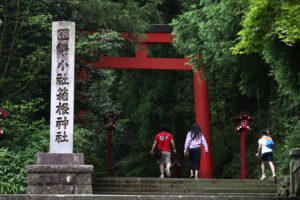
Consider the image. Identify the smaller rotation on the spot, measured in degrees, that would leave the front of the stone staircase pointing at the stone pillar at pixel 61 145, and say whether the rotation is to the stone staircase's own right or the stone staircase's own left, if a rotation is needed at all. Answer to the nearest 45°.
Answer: approximately 45° to the stone staircase's own right

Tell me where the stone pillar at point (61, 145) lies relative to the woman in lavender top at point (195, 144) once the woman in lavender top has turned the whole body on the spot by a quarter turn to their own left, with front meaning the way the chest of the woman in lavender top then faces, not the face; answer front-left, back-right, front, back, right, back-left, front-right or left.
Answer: front-left

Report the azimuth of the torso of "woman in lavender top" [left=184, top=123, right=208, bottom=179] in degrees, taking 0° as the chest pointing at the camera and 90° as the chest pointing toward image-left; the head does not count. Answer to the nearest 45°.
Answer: approximately 180°

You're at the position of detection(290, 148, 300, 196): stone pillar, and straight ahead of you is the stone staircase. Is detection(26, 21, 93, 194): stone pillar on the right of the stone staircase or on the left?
left

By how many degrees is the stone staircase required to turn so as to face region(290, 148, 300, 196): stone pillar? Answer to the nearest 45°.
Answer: approximately 45° to its left

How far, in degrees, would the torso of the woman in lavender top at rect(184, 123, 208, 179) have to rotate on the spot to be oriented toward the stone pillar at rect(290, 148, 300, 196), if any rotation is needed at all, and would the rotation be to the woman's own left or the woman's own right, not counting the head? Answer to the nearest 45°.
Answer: approximately 135° to the woman's own right
